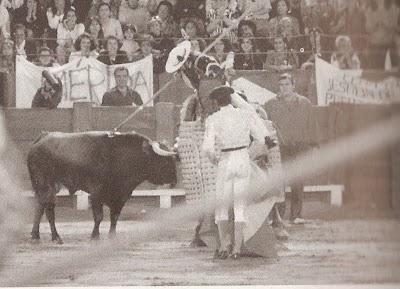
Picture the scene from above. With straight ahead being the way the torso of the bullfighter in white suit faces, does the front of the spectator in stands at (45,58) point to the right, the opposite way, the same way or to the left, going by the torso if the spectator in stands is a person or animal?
the opposite way

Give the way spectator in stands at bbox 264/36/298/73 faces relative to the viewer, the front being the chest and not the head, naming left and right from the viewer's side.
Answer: facing the viewer

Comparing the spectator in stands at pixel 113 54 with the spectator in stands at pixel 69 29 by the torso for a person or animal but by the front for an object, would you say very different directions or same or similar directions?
same or similar directions

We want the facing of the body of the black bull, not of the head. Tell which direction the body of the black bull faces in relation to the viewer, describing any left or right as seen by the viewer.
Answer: facing to the right of the viewer

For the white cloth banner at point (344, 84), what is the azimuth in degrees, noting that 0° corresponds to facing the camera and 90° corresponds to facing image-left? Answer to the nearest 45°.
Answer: approximately 0°

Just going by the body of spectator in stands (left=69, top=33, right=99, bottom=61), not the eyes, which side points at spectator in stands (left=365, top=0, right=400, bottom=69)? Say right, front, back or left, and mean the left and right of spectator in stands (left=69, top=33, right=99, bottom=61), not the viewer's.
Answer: left

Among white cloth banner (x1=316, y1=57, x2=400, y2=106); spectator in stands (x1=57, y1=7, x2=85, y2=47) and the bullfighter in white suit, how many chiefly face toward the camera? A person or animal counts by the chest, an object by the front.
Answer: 2

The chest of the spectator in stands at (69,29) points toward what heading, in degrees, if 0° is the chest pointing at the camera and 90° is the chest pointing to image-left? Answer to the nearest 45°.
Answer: approximately 0°

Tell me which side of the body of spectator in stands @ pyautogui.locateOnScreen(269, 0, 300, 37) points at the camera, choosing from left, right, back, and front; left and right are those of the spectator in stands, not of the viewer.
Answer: front

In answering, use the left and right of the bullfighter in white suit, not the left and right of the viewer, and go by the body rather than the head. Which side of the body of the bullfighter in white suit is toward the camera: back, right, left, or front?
back

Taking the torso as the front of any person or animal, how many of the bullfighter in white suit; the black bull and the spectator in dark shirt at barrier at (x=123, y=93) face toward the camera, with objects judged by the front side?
1

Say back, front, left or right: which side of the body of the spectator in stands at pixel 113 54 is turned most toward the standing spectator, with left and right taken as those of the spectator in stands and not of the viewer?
left
